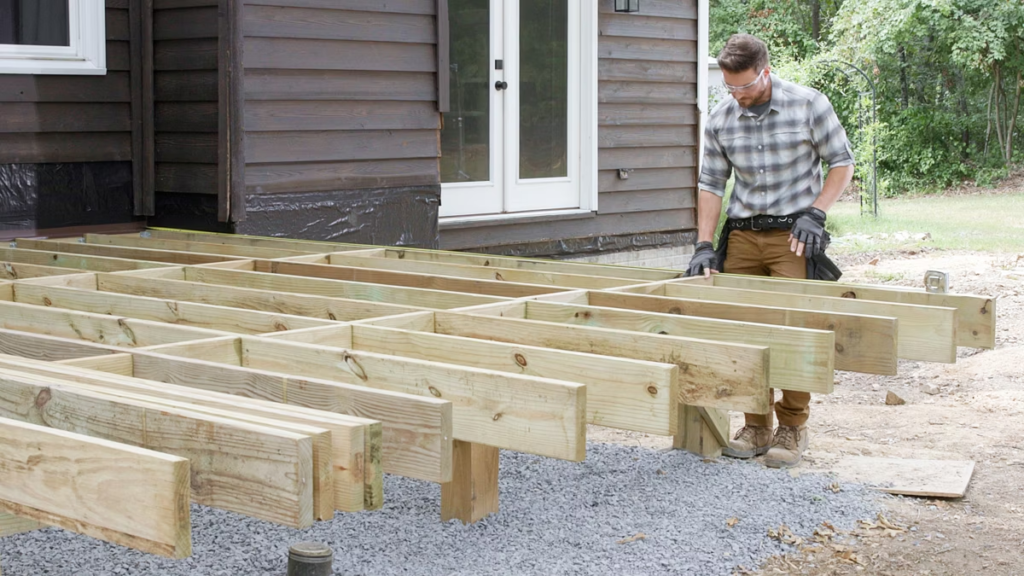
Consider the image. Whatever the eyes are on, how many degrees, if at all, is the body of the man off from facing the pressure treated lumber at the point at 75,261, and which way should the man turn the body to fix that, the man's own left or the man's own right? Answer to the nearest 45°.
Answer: approximately 45° to the man's own right

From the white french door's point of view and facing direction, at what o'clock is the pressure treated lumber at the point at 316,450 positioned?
The pressure treated lumber is roughly at 12 o'clock from the white french door.

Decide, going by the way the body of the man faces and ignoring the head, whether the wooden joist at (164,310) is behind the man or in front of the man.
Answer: in front

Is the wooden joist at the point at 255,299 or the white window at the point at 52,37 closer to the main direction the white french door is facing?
the wooden joist

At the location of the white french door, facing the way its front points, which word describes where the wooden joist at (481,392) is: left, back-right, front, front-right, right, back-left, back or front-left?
front

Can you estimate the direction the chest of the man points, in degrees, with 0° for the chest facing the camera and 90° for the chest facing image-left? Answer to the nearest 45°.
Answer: approximately 45°

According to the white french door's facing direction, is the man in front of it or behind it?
in front

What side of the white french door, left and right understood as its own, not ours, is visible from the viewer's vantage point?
front

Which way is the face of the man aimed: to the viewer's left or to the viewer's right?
to the viewer's left

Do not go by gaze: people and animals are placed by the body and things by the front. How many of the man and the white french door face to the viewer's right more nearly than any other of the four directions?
0

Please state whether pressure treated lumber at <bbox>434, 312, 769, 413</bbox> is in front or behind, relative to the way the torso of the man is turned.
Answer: in front

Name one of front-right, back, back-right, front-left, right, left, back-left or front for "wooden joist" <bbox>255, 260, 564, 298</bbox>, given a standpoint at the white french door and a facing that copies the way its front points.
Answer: front
